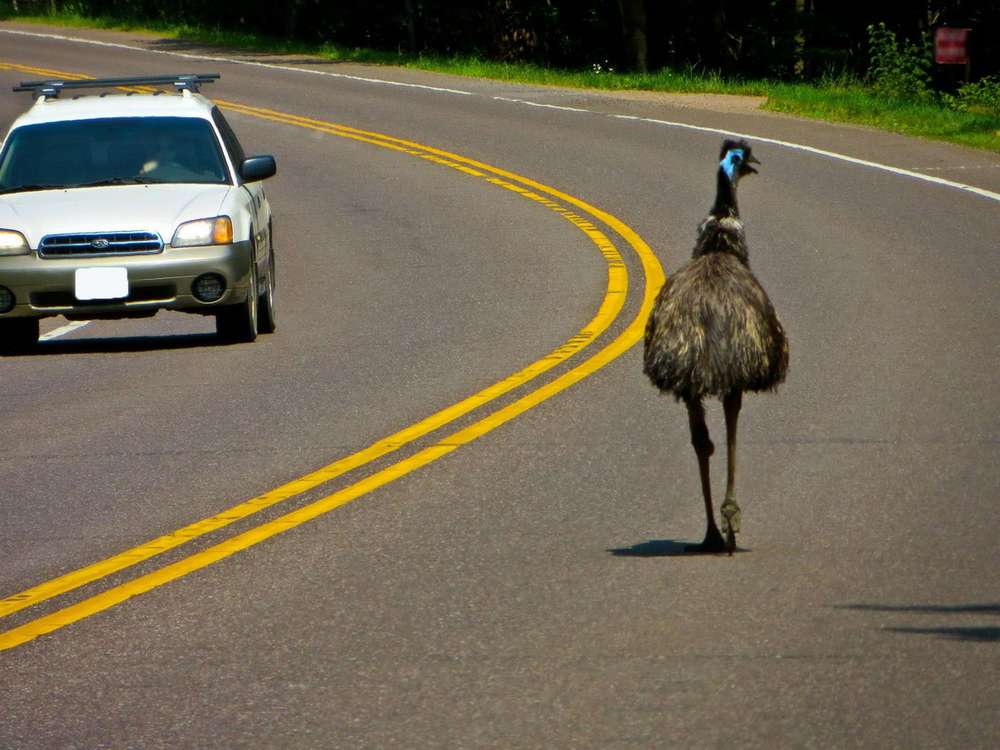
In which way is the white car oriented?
toward the camera

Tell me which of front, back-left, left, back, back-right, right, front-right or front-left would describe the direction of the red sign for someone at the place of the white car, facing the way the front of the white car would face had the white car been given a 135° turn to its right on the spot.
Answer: right
